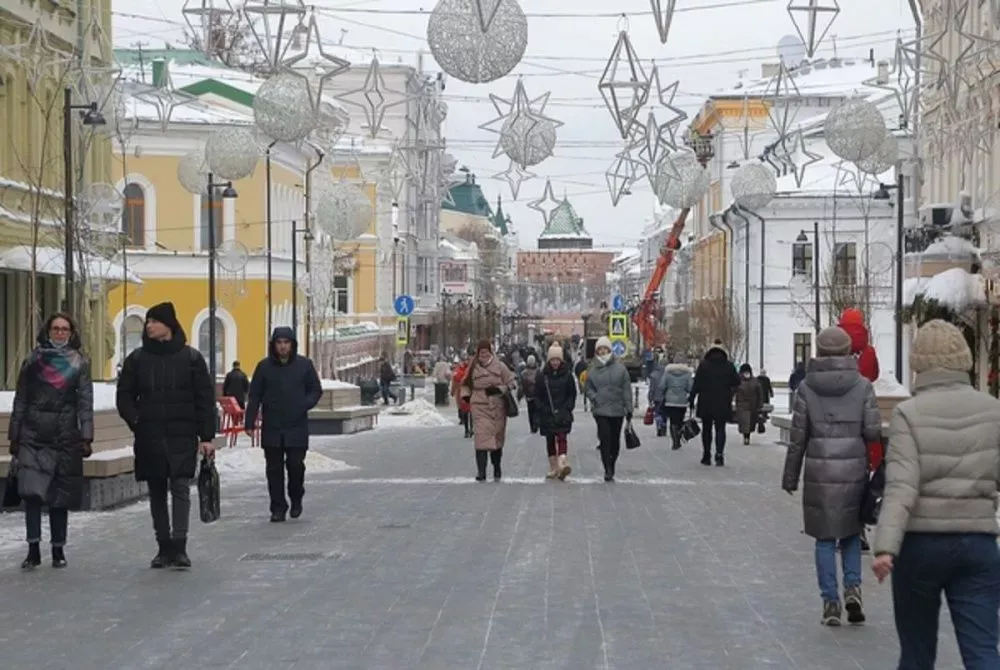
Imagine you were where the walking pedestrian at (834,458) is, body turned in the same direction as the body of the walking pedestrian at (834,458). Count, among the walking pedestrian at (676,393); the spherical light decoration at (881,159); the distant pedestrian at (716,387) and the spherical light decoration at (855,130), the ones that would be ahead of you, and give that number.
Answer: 4

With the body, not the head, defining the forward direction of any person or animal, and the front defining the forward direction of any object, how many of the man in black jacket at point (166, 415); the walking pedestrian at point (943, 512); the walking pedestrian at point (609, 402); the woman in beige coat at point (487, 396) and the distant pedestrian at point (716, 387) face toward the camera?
3

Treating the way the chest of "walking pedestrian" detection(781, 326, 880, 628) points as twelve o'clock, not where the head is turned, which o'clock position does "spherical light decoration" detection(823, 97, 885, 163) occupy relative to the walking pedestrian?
The spherical light decoration is roughly at 12 o'clock from the walking pedestrian.

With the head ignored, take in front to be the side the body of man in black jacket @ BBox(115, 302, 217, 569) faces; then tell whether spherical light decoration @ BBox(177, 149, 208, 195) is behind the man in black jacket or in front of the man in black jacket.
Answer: behind

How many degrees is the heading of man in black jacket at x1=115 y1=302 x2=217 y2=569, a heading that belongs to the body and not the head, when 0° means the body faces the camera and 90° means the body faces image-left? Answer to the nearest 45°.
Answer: approximately 0°

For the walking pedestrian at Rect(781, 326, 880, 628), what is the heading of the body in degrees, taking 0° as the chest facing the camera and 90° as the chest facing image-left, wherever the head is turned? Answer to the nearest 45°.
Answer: approximately 180°

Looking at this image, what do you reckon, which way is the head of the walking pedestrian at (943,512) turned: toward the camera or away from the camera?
away from the camera

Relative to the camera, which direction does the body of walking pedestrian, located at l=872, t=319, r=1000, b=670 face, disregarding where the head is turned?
away from the camera

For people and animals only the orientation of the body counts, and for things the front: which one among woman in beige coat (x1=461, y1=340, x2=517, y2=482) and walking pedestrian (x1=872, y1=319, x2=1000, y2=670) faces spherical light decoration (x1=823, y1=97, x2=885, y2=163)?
the walking pedestrian

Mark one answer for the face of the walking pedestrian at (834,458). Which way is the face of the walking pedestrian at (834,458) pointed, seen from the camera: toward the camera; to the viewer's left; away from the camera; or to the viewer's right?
away from the camera

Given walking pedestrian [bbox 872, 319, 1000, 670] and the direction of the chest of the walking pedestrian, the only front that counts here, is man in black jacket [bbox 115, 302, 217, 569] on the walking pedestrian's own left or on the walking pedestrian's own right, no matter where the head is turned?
on the walking pedestrian's own left

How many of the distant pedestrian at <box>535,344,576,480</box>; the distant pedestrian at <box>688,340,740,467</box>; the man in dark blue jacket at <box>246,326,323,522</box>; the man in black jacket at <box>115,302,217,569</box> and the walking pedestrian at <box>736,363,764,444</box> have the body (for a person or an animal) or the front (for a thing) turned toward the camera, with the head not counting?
4
